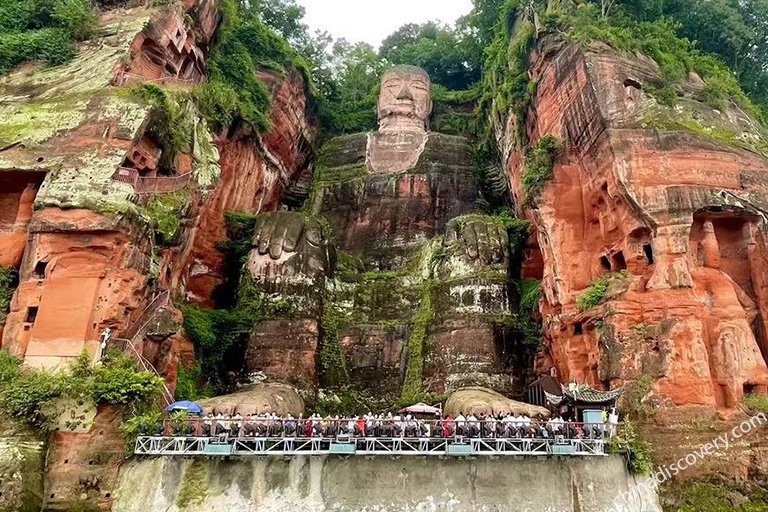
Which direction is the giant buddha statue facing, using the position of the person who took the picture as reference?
facing the viewer

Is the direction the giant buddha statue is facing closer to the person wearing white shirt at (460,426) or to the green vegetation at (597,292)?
the person wearing white shirt

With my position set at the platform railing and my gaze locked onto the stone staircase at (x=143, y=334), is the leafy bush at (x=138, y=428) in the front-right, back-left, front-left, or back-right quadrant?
front-left

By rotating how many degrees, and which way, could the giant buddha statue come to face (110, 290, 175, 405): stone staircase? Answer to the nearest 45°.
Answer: approximately 45° to its right

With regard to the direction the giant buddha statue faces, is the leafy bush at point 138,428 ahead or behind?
ahead

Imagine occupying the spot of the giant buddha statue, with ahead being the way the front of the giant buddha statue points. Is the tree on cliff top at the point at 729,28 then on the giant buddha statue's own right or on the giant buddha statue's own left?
on the giant buddha statue's own left

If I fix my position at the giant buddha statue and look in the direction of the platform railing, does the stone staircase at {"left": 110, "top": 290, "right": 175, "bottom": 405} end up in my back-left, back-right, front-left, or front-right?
front-right

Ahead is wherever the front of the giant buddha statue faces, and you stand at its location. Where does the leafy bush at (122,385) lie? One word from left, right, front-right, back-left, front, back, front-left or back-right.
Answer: front-right

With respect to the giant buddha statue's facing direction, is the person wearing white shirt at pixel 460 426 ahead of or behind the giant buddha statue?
ahead

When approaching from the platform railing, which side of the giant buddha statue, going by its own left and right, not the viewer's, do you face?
front

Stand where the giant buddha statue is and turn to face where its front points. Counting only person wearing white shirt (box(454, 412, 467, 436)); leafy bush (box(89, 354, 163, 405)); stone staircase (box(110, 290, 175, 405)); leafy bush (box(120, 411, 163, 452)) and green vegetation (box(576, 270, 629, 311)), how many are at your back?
0

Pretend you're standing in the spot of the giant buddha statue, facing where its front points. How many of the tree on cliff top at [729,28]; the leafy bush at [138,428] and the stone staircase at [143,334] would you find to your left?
1
